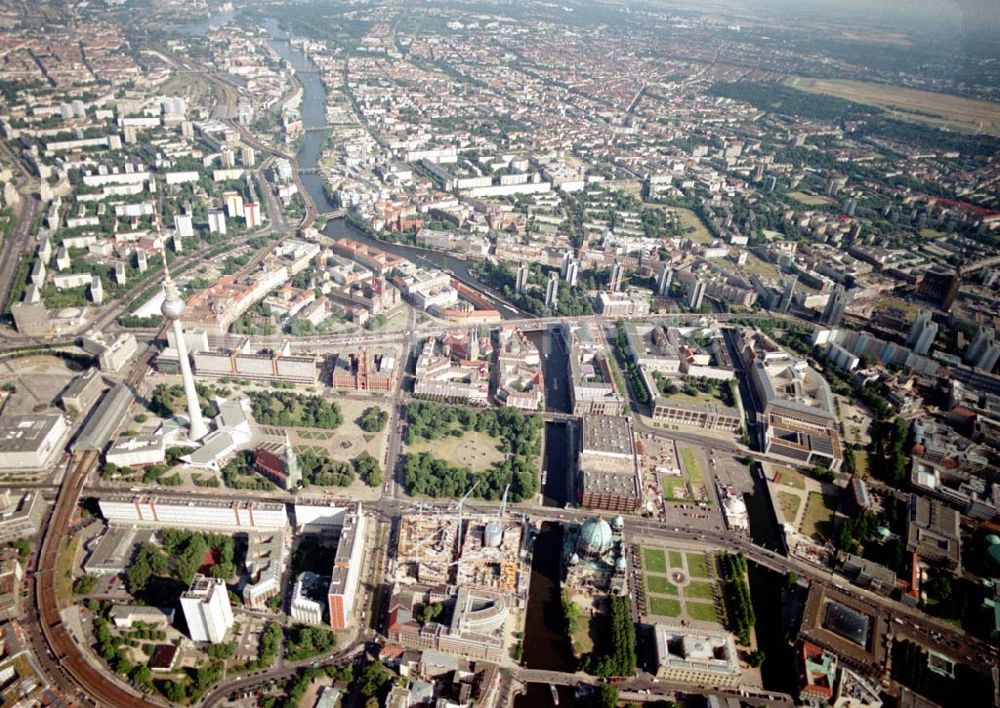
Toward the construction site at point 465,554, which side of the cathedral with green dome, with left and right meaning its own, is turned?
back

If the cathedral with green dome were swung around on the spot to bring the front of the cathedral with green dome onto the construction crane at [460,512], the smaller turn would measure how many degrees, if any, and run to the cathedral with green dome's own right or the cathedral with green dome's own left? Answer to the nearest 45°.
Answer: approximately 180°

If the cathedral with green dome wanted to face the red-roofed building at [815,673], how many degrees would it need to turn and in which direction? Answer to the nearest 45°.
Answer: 0° — it already faces it

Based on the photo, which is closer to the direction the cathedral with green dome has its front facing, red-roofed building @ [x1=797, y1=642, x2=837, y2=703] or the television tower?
the red-roofed building

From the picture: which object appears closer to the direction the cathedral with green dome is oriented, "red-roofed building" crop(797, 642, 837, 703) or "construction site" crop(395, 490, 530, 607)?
the red-roofed building

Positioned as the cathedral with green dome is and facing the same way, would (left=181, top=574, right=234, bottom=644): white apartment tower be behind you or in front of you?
behind

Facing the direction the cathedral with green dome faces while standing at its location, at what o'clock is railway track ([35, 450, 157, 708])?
The railway track is roughly at 5 o'clock from the cathedral with green dome.

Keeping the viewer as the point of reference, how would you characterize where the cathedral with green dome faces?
facing to the right of the viewer

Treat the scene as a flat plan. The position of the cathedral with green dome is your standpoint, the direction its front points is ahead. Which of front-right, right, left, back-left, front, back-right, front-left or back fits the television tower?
back

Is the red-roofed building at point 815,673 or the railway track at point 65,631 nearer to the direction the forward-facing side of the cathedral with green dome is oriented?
the red-roofed building

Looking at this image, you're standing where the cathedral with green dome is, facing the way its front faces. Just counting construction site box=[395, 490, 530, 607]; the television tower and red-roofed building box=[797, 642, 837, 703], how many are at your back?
2
